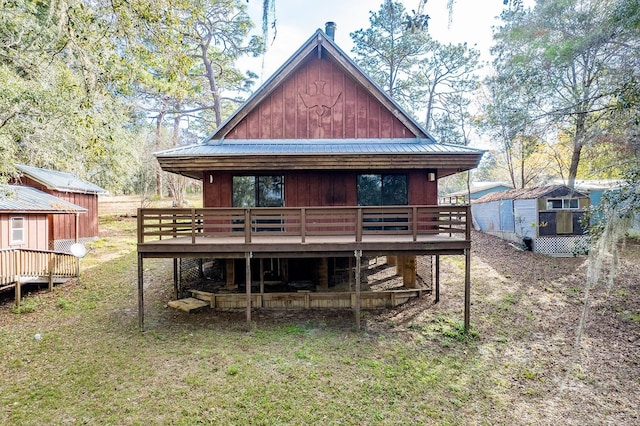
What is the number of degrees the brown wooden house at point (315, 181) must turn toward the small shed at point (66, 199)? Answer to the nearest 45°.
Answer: approximately 135° to its right

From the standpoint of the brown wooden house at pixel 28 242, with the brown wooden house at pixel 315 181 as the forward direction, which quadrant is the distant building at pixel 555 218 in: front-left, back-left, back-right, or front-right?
front-left

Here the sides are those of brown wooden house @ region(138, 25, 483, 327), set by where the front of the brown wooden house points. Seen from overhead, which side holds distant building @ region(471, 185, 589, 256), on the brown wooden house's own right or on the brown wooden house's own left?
on the brown wooden house's own left

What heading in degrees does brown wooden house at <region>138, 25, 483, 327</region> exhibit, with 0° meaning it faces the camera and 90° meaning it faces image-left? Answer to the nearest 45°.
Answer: approximately 0°

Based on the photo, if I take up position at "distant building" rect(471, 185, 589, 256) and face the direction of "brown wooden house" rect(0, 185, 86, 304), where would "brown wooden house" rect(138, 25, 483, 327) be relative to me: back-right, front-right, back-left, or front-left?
front-left

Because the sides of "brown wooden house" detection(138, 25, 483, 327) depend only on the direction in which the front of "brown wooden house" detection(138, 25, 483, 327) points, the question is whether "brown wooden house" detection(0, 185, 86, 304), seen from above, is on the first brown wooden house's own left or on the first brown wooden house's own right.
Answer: on the first brown wooden house's own right
